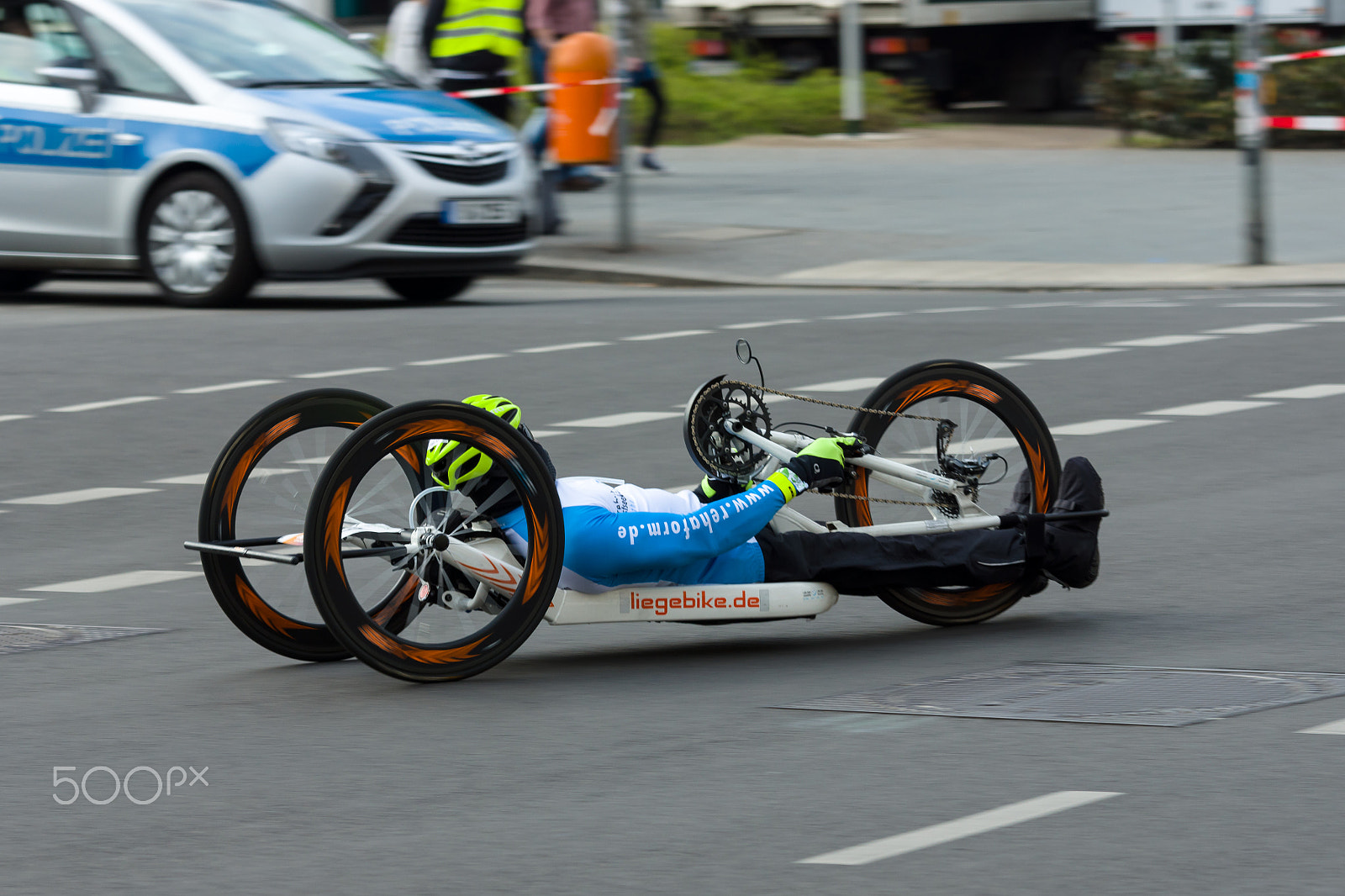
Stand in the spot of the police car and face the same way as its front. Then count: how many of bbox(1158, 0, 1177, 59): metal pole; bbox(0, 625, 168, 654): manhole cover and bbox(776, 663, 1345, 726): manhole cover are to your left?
1

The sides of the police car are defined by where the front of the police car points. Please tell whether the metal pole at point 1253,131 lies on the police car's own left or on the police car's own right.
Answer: on the police car's own left

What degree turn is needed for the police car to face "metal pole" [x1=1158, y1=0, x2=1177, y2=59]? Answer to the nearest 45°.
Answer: approximately 90° to its left

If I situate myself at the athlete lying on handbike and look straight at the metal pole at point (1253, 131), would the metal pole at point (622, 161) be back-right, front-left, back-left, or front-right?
front-left

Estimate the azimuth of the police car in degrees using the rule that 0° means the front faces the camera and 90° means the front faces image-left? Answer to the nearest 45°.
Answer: approximately 315°

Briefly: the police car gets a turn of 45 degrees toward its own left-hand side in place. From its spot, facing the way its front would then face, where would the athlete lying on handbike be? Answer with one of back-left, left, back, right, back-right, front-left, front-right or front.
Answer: right

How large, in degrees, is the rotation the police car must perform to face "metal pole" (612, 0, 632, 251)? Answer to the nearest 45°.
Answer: approximately 90° to its left

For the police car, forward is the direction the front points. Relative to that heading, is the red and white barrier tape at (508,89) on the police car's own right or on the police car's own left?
on the police car's own left

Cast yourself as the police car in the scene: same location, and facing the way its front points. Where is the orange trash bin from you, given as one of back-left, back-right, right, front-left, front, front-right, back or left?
left
